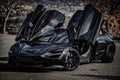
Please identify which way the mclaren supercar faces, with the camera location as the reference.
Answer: facing the viewer and to the left of the viewer
